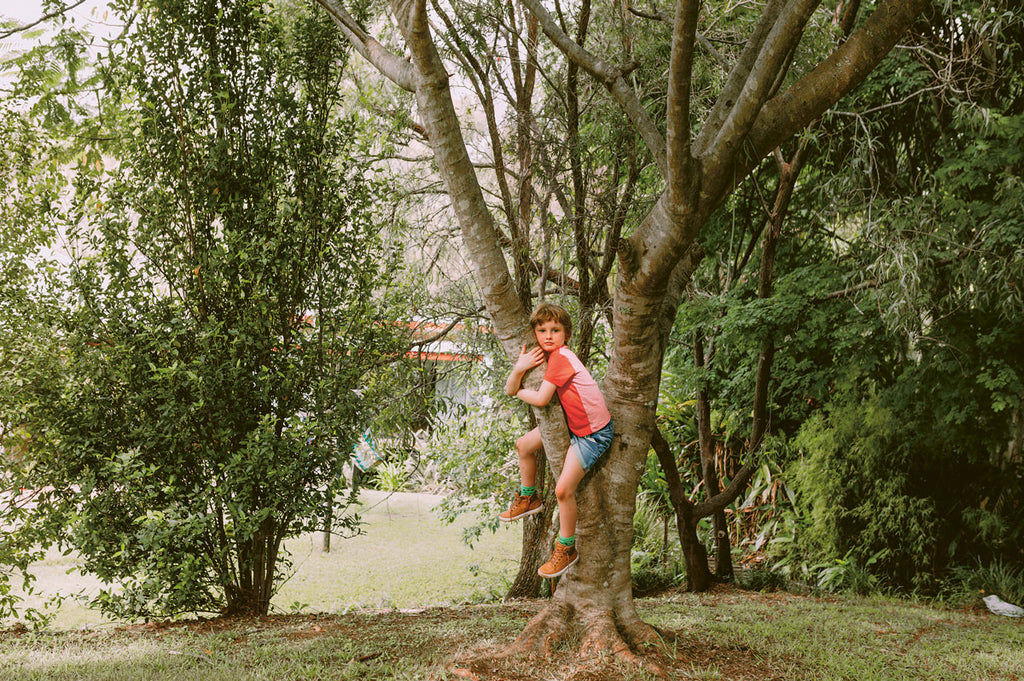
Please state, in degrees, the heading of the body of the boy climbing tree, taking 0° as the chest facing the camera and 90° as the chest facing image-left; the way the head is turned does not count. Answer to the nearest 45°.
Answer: approximately 90°

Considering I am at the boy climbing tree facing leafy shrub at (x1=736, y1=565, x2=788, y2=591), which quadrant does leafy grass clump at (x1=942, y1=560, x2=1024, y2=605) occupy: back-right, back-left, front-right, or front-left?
front-right

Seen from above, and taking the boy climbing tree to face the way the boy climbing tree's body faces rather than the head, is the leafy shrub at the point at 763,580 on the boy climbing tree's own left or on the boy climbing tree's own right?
on the boy climbing tree's own right

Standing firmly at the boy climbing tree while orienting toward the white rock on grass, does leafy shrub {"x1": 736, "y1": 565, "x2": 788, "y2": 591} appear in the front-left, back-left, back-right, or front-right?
front-left
